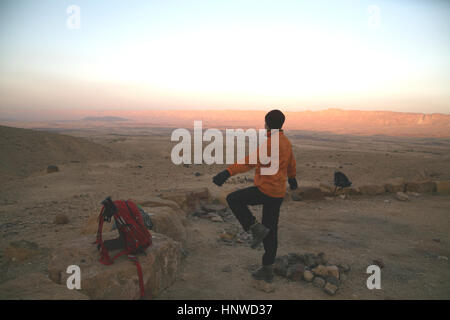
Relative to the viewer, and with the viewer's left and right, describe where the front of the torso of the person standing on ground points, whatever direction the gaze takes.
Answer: facing away from the viewer and to the left of the viewer

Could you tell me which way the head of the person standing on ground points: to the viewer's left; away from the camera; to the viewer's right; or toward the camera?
away from the camera

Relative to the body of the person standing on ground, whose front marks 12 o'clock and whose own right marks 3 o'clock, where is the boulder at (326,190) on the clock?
The boulder is roughly at 2 o'clock from the person standing on ground.
